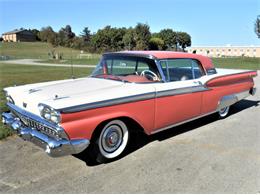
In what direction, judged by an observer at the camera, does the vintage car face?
facing the viewer and to the left of the viewer
